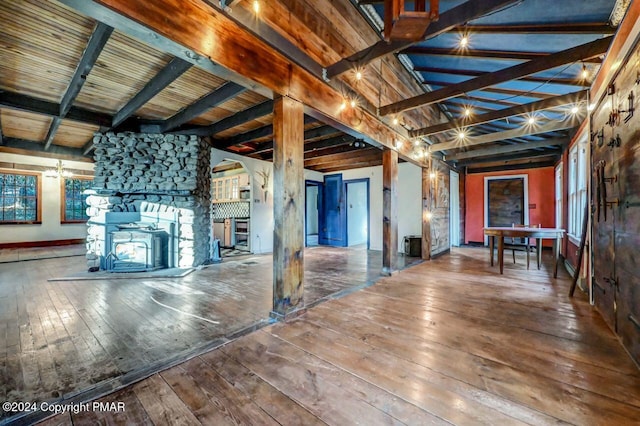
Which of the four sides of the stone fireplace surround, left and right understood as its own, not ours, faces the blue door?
left

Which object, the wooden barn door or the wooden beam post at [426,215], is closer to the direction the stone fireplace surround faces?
the wooden barn door

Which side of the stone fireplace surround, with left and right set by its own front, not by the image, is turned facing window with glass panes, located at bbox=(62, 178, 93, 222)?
back

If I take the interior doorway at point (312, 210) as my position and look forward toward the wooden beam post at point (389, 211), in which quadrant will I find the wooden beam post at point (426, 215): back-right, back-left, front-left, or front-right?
front-left

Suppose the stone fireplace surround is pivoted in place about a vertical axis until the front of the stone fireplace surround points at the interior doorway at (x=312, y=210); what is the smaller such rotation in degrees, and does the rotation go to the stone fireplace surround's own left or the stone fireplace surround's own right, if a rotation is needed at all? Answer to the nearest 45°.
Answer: approximately 90° to the stone fireplace surround's own left

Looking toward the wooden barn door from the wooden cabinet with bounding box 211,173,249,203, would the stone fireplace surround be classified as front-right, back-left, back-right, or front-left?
front-right

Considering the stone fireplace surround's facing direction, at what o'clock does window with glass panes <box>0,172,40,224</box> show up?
The window with glass panes is roughly at 5 o'clock from the stone fireplace surround.

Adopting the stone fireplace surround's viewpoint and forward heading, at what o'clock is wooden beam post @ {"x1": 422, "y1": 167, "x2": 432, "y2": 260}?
The wooden beam post is roughly at 10 o'clock from the stone fireplace surround.

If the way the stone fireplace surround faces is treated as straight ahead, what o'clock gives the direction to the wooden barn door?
The wooden barn door is roughly at 11 o'clock from the stone fireplace surround.

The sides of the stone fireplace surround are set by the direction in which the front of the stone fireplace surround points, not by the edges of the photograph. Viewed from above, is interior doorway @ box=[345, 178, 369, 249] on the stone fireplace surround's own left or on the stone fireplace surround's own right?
on the stone fireplace surround's own left

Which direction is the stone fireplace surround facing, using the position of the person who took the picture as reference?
facing the viewer

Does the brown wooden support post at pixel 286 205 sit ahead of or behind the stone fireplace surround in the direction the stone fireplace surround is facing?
ahead

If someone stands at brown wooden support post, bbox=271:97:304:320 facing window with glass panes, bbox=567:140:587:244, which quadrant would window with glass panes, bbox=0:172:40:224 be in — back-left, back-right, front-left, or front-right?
back-left
